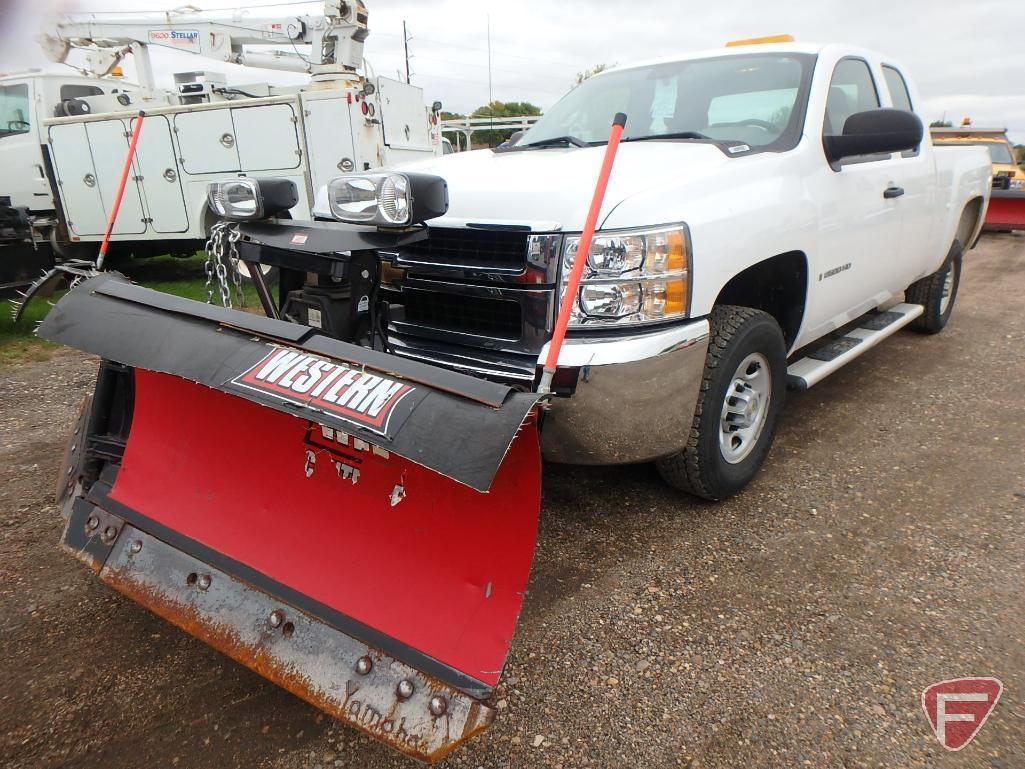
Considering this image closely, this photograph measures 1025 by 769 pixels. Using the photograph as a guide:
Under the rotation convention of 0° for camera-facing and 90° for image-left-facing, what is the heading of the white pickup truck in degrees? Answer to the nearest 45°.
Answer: approximately 45°

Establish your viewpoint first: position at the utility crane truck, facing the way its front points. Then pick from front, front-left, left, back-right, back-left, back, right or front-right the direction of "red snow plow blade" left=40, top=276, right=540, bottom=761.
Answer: back-left

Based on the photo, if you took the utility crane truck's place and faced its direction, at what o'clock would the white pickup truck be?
The white pickup truck is roughly at 7 o'clock from the utility crane truck.

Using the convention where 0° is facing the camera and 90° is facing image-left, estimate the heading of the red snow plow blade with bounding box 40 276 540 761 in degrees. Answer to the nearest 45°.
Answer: approximately 45°

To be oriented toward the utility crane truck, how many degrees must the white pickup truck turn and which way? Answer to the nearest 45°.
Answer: approximately 90° to its right

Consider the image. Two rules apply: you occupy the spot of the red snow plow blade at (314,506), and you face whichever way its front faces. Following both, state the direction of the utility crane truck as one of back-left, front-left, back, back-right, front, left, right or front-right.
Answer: back-right

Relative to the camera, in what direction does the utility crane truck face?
facing away from the viewer and to the left of the viewer
